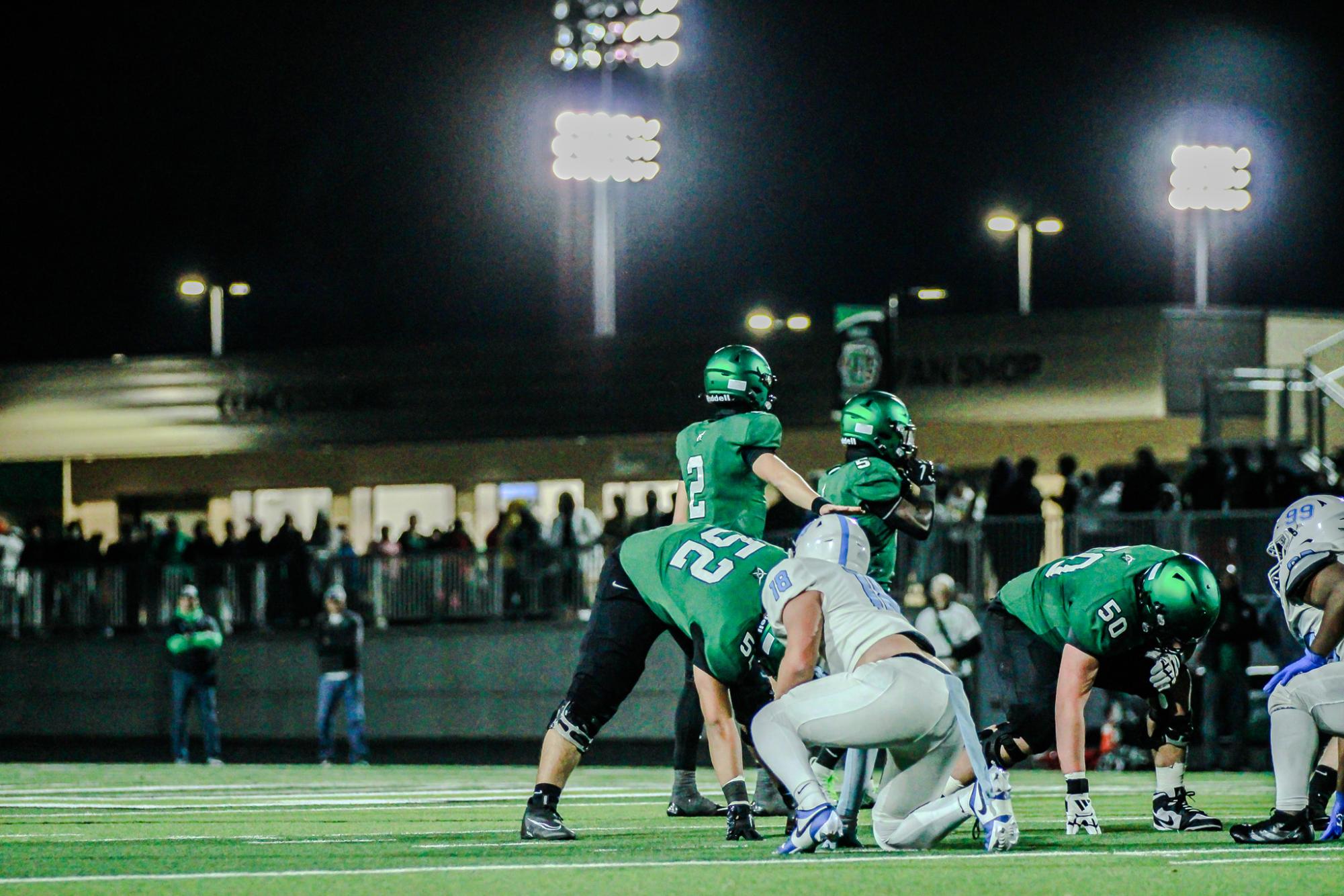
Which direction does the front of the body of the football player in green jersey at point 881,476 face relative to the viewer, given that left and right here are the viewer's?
facing to the right of the viewer

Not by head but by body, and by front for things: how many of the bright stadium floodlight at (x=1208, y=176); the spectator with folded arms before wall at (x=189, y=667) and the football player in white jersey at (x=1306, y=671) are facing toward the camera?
2

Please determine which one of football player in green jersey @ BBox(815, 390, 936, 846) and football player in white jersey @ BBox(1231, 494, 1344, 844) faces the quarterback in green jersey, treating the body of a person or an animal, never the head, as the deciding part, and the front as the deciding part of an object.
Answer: the football player in white jersey

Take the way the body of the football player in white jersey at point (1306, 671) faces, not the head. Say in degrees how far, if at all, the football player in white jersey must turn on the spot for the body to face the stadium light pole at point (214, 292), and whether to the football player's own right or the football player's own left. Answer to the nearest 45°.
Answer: approximately 45° to the football player's own right

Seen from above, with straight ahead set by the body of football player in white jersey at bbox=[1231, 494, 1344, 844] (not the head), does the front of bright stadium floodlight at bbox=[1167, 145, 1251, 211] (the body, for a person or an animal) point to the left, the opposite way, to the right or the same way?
to the left

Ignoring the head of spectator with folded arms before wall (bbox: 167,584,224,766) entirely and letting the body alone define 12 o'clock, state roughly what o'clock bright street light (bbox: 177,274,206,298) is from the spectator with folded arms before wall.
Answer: The bright street light is roughly at 6 o'clock from the spectator with folded arms before wall.

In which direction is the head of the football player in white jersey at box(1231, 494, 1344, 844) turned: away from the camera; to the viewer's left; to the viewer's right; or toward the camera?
to the viewer's left

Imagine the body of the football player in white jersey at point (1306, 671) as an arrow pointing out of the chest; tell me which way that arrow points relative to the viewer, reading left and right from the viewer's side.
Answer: facing to the left of the viewer

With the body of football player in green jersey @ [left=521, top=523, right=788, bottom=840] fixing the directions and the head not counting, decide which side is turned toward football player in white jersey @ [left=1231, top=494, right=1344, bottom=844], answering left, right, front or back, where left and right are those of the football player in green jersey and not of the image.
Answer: front

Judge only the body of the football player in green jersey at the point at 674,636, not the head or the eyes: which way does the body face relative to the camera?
to the viewer's right
